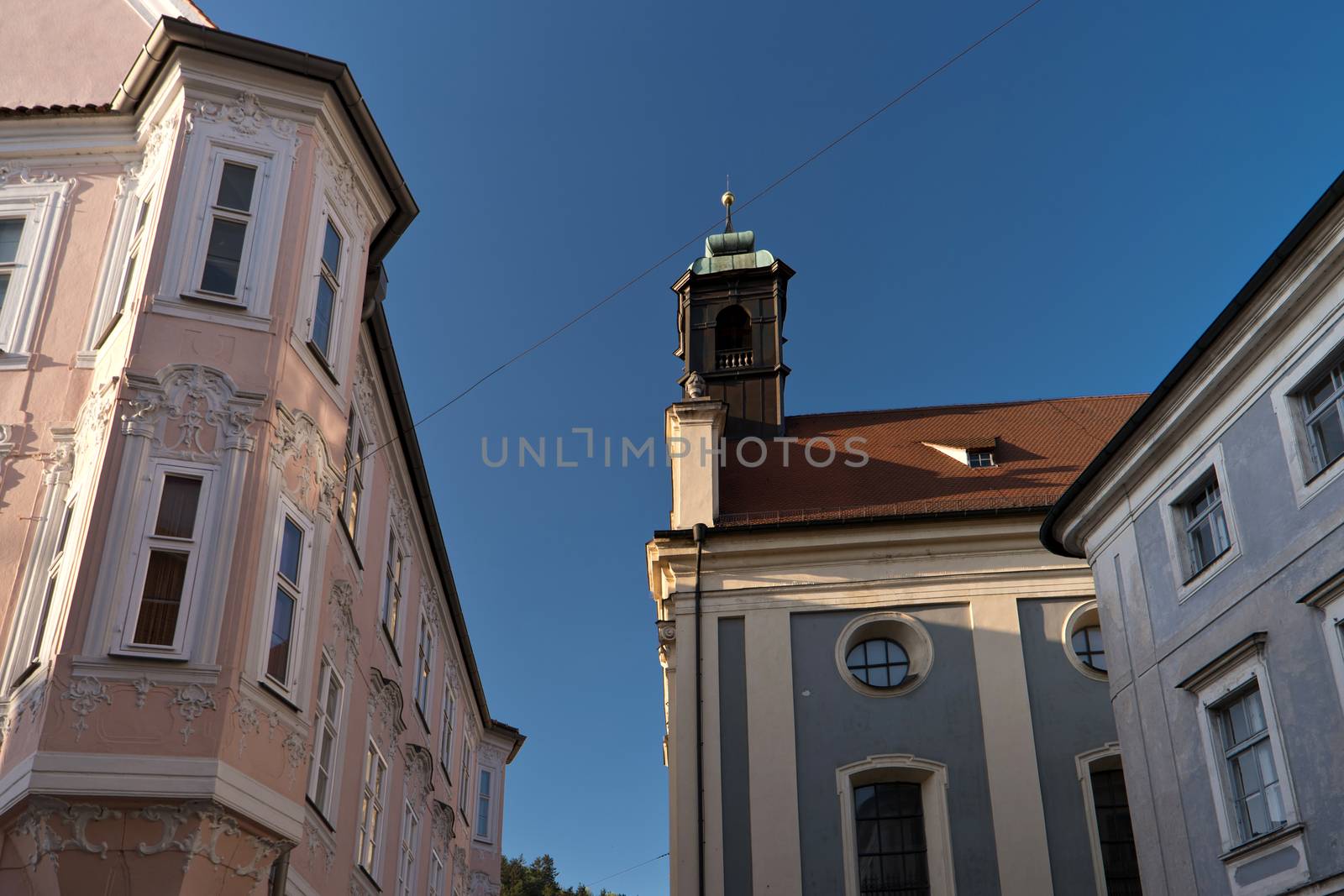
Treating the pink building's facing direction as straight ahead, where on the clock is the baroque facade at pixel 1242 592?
The baroque facade is roughly at 11 o'clock from the pink building.

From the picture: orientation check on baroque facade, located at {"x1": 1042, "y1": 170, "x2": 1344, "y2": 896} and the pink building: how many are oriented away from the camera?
0

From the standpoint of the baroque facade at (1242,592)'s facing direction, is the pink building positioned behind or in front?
in front

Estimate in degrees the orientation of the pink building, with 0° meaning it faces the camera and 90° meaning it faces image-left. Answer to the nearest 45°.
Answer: approximately 315°
